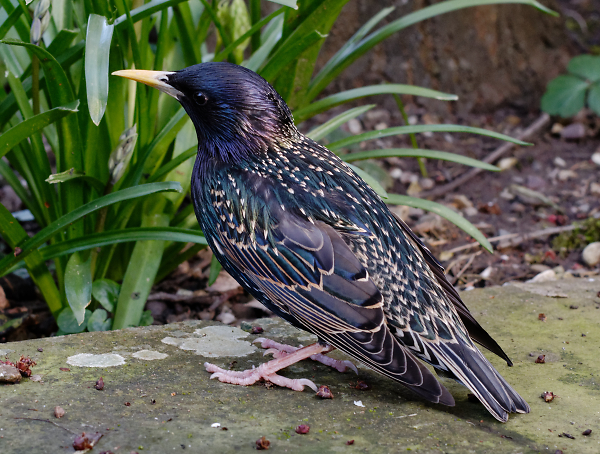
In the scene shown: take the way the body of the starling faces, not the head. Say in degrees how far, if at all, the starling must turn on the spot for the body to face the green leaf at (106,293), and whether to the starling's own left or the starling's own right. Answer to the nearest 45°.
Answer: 0° — it already faces it

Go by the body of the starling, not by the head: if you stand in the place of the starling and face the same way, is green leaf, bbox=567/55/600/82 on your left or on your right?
on your right

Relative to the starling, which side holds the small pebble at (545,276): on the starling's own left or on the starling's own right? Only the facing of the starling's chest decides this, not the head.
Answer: on the starling's own right

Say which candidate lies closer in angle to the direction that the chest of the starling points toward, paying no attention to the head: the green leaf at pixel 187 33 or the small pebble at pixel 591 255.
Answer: the green leaf

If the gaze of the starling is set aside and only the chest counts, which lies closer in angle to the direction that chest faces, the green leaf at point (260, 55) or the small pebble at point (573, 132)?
the green leaf

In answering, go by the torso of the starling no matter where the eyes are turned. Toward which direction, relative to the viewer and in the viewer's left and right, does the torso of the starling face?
facing away from the viewer and to the left of the viewer

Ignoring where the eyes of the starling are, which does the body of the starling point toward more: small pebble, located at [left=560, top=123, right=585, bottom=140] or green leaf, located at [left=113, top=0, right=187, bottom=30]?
the green leaf

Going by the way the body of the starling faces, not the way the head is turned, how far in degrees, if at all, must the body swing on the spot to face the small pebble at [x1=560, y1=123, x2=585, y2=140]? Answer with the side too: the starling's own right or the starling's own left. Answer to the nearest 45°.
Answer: approximately 90° to the starling's own right

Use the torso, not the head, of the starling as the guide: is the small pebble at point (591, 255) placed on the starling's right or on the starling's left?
on the starling's right

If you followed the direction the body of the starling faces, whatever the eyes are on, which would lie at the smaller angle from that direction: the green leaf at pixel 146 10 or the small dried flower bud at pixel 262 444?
the green leaf

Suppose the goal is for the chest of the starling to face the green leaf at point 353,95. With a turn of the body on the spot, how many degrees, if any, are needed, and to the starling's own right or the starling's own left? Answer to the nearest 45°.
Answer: approximately 45° to the starling's own right
